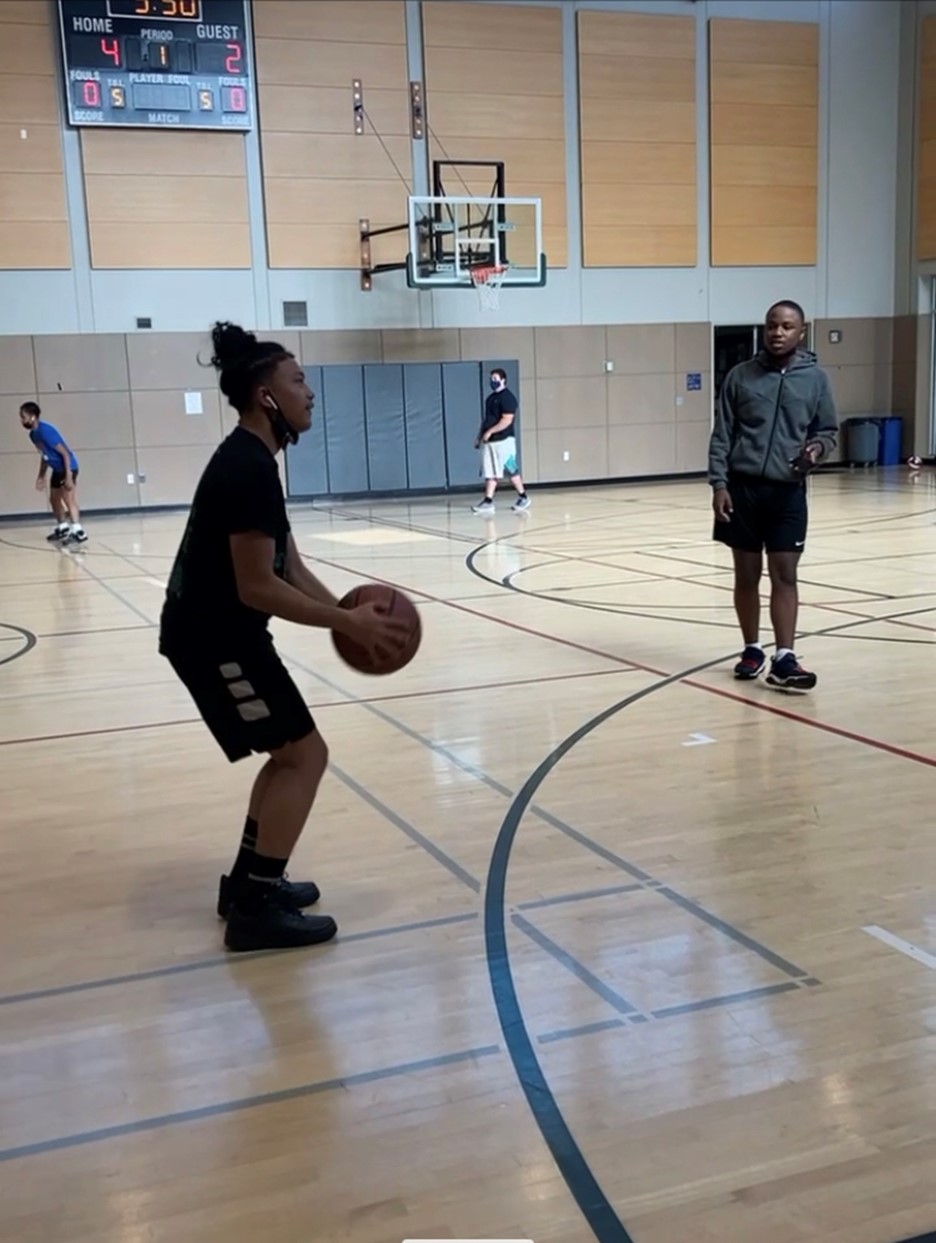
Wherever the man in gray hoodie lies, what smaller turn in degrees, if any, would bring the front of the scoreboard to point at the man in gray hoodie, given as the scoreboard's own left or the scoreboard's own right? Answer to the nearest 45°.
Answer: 0° — it already faces them

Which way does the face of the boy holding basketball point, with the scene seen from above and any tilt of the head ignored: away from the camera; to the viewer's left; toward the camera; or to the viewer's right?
to the viewer's right

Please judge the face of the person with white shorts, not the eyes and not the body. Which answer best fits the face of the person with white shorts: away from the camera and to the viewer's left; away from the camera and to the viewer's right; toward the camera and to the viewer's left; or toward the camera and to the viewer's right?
toward the camera and to the viewer's left

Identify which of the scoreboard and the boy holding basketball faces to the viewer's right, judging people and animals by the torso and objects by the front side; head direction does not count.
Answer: the boy holding basketball

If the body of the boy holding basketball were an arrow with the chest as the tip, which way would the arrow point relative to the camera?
to the viewer's right

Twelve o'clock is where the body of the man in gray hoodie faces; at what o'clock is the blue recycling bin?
The blue recycling bin is roughly at 6 o'clock from the man in gray hoodie.

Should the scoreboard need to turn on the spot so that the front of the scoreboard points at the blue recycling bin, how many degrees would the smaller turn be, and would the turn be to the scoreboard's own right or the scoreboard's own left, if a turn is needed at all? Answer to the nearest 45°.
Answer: approximately 90° to the scoreboard's own left

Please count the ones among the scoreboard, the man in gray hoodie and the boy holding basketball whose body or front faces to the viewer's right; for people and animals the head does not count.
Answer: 1

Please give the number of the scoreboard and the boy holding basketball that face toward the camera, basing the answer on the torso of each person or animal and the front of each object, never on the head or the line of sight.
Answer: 1

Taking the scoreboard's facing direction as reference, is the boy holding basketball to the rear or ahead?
ahead
